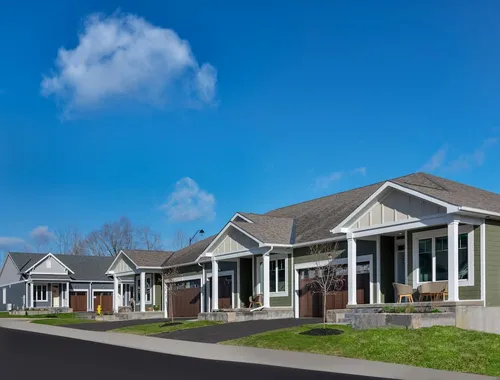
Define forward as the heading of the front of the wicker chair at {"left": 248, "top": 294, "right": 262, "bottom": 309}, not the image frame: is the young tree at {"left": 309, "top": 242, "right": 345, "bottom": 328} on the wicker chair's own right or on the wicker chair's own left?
on the wicker chair's own left

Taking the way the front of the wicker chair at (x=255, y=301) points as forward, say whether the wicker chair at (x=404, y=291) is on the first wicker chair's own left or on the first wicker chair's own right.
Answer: on the first wicker chair's own left

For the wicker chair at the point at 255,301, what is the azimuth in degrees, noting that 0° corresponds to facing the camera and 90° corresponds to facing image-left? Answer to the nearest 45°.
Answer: approximately 45°

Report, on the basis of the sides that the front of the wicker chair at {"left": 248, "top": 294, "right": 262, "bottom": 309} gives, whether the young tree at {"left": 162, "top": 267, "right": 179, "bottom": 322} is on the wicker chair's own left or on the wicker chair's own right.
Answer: on the wicker chair's own right

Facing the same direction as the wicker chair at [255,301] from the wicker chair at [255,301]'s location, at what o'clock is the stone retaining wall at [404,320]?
The stone retaining wall is roughly at 10 o'clock from the wicker chair.
